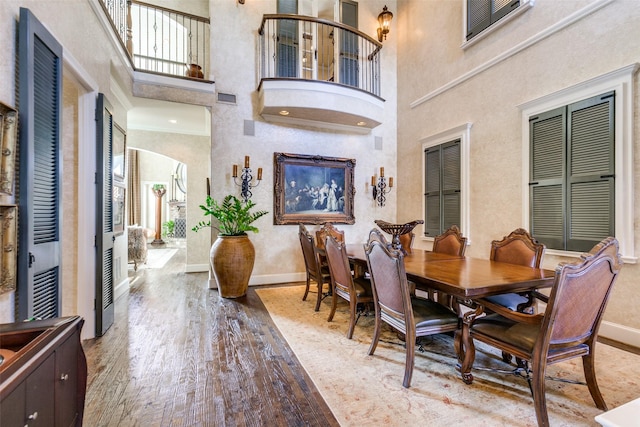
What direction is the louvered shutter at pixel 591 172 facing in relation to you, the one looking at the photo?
facing the viewer and to the left of the viewer

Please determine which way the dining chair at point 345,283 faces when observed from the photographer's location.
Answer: facing away from the viewer and to the right of the viewer

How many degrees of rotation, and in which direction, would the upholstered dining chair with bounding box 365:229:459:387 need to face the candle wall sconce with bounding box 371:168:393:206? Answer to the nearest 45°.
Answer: approximately 45° to its left

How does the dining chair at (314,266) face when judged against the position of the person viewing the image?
facing away from the viewer and to the right of the viewer

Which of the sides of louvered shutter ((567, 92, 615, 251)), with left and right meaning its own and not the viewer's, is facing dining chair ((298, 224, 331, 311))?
front

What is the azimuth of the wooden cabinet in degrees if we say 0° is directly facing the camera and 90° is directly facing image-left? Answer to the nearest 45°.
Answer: approximately 315°

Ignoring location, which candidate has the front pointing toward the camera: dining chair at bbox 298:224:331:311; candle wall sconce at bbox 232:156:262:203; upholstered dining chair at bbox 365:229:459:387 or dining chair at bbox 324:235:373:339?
the candle wall sconce

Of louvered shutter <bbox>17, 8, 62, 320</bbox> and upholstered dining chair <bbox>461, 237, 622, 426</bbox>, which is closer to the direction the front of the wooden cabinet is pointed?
the upholstered dining chair

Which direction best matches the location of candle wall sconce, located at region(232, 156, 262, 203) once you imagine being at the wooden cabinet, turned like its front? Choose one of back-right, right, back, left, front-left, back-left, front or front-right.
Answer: left

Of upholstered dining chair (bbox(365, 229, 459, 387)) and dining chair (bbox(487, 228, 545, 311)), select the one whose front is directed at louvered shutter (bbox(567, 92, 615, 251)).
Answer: the upholstered dining chair

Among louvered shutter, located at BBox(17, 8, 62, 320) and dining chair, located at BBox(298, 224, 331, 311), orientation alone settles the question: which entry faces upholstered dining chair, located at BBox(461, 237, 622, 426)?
the louvered shutter

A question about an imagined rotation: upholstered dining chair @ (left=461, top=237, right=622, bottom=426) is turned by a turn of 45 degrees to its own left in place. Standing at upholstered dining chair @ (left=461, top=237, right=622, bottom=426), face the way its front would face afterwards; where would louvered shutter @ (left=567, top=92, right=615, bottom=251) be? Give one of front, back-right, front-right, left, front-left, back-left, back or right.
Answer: right

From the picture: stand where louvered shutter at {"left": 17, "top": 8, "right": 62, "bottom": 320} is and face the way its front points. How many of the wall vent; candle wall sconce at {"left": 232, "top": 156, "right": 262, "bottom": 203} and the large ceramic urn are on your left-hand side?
3

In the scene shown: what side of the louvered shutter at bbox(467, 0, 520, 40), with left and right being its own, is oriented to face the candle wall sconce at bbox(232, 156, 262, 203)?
front

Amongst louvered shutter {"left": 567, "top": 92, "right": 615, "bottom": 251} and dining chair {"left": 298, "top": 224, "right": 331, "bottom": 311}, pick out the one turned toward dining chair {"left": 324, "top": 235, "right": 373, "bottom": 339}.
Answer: the louvered shutter
